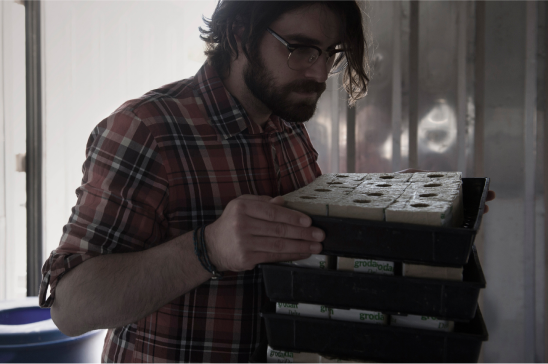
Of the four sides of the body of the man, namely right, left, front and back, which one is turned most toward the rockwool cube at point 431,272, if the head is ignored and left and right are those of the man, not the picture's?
front

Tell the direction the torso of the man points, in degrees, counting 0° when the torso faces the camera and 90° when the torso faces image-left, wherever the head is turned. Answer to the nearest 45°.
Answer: approximately 315°

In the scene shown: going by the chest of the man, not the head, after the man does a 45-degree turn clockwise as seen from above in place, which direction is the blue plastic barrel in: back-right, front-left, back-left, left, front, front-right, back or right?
back-right

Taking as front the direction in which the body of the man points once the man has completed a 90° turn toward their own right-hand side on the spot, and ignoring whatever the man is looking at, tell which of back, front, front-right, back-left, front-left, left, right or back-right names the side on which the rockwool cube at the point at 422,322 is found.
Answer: left

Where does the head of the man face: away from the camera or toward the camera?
toward the camera

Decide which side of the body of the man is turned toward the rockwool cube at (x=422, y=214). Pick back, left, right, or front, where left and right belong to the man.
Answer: front
